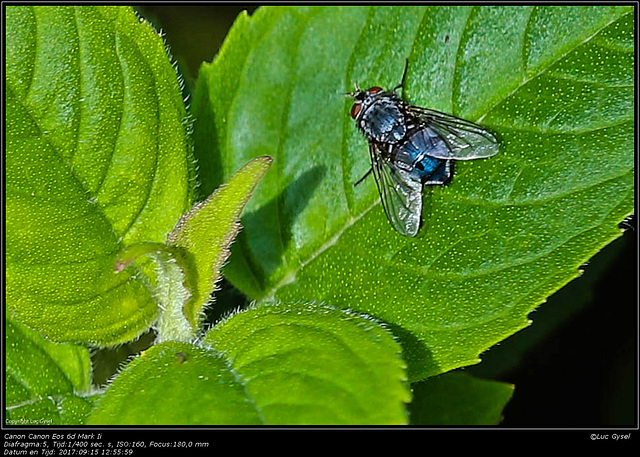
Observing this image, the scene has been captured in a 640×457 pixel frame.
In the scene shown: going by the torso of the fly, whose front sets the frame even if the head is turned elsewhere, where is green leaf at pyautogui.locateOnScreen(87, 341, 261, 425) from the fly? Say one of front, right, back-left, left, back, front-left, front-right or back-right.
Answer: left

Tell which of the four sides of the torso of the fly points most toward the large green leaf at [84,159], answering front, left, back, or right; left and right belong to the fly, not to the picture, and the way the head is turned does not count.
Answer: left

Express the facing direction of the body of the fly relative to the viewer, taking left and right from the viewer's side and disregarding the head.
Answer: facing away from the viewer and to the left of the viewer

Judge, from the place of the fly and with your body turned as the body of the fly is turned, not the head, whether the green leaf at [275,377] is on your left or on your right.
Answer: on your left

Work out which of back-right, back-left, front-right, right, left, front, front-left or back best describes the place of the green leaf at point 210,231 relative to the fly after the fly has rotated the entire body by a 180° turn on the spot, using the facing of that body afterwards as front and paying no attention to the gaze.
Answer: right

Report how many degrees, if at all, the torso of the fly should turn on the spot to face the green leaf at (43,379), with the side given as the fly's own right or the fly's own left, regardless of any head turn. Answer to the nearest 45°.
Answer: approximately 45° to the fly's own left
